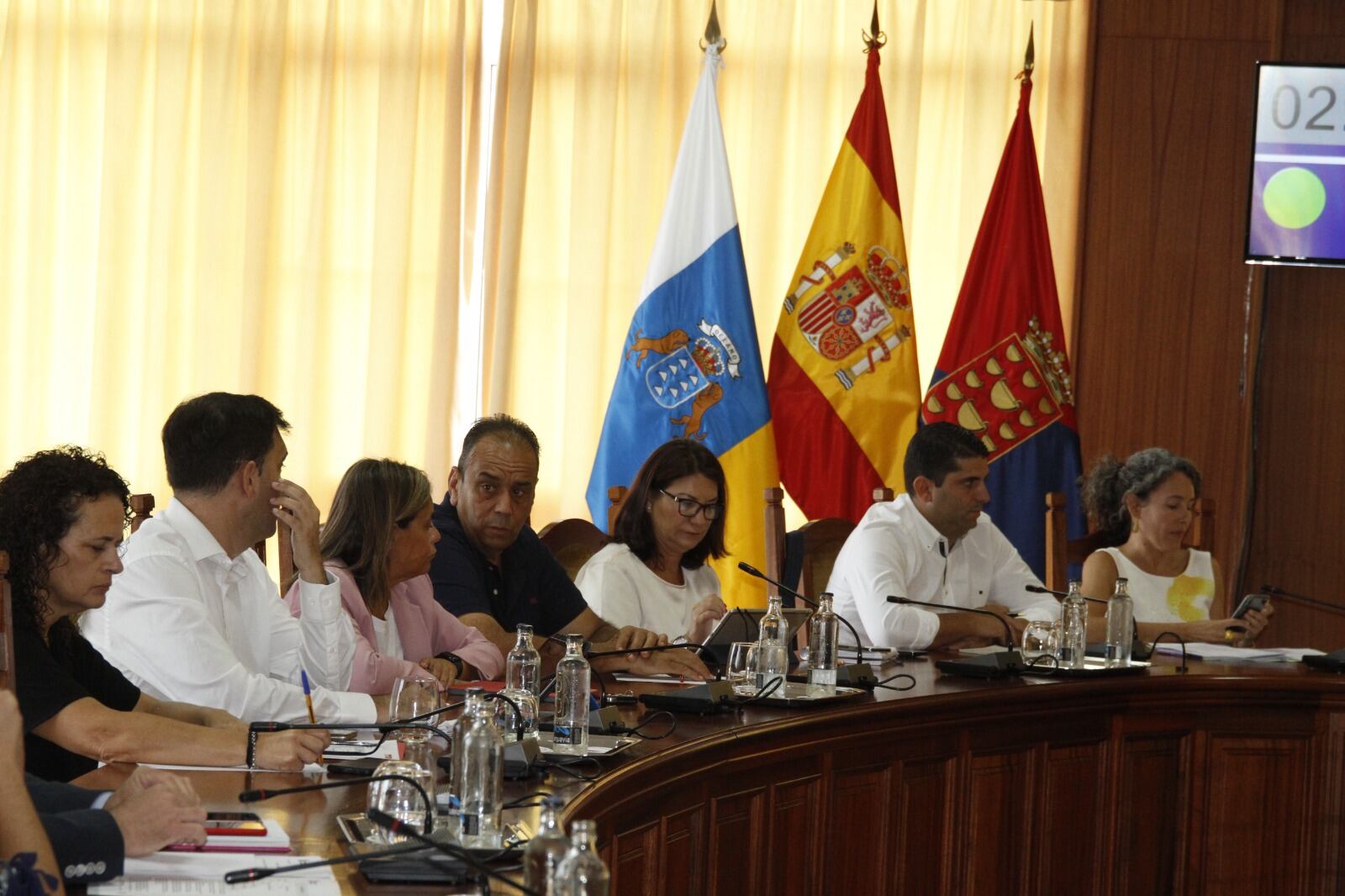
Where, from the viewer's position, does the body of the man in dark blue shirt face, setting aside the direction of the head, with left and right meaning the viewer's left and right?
facing the viewer and to the right of the viewer

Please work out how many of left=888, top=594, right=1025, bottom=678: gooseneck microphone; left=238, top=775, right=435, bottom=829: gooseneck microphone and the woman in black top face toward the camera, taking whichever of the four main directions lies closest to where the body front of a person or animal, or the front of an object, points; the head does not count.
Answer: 0

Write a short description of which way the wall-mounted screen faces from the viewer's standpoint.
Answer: facing the viewer

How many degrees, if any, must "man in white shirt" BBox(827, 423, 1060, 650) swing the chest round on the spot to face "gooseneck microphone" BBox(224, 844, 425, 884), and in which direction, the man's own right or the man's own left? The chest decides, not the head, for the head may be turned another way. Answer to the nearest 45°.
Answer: approximately 45° to the man's own right

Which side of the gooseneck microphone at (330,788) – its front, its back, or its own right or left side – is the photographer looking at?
left

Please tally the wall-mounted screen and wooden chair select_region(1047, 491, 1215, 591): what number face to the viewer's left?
0

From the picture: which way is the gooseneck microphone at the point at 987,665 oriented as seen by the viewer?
to the viewer's left

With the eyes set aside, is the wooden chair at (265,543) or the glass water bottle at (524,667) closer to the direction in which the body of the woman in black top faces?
the glass water bottle

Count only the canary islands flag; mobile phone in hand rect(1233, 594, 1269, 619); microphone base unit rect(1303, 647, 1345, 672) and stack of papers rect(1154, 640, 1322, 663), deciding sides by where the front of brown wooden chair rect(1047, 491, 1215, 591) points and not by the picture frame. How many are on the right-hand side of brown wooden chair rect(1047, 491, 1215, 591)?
1

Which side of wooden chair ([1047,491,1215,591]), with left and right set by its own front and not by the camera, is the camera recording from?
front

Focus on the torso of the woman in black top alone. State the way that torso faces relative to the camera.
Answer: to the viewer's right

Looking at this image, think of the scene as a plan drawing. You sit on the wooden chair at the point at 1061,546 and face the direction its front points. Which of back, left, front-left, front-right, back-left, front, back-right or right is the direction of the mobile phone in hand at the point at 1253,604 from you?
front-left

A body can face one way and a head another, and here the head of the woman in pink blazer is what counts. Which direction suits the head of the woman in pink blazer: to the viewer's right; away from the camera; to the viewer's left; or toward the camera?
to the viewer's right

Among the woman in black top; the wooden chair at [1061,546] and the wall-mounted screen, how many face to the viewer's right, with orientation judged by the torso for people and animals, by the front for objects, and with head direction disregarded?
1
